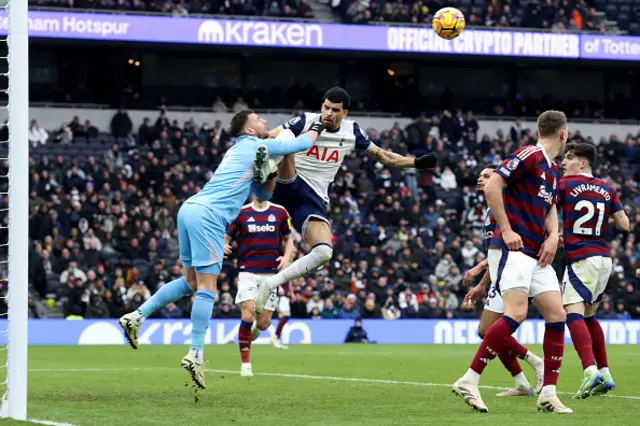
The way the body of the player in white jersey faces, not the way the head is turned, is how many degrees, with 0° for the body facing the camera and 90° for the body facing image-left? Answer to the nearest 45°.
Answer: approximately 0°

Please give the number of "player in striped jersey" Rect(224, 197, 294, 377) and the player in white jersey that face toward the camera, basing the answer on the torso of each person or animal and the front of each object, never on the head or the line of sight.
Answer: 2

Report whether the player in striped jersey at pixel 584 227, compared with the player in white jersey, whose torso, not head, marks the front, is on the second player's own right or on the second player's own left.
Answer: on the second player's own left

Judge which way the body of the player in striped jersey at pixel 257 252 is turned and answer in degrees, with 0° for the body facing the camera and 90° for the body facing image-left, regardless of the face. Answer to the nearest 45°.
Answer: approximately 0°

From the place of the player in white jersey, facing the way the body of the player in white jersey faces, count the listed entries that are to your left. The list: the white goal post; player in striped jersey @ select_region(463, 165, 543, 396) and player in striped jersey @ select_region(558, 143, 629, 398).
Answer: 2
